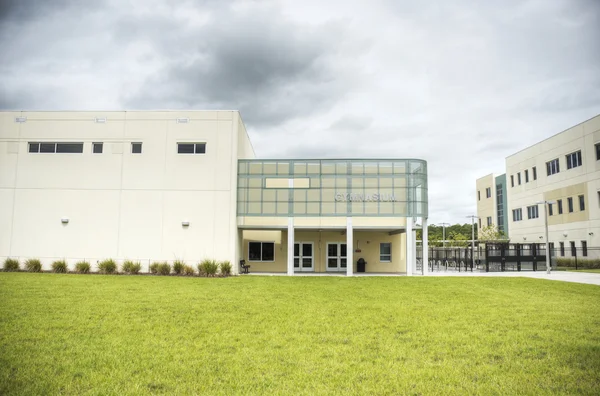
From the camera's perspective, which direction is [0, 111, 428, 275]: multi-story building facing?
toward the camera

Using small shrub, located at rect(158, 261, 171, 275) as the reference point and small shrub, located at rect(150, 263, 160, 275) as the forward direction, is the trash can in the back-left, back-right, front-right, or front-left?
back-right

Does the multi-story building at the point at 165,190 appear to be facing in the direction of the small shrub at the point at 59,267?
no
